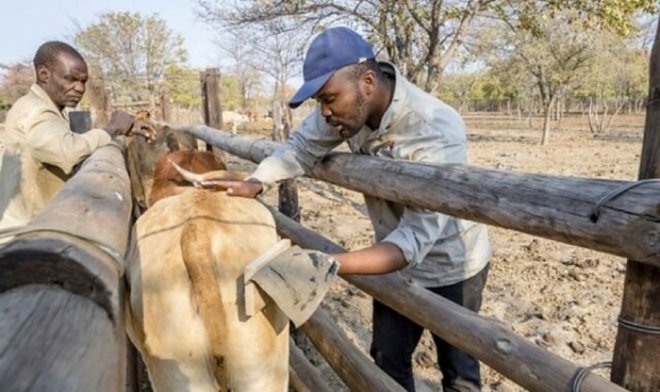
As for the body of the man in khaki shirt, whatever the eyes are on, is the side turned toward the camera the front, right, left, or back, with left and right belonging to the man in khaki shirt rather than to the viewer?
right

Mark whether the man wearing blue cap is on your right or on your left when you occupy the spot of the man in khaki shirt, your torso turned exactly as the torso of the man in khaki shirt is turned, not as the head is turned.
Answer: on your right

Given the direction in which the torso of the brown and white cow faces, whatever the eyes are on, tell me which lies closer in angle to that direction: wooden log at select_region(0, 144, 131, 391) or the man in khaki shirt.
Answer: the man in khaki shirt

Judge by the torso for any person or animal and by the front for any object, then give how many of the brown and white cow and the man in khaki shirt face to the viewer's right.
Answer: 1

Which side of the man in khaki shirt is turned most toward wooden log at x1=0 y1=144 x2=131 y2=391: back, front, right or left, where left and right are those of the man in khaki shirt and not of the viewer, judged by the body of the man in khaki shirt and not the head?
right

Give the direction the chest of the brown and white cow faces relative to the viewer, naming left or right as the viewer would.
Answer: facing away from the viewer

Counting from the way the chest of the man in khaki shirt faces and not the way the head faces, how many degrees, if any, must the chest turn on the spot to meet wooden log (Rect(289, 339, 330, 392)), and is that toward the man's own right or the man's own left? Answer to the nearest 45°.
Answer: approximately 45° to the man's own right

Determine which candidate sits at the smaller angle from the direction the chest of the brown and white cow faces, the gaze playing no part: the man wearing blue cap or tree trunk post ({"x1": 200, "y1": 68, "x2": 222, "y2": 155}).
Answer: the tree trunk post

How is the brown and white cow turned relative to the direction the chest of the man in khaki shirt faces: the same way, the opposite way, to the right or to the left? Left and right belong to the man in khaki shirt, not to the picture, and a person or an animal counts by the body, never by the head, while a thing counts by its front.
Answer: to the left

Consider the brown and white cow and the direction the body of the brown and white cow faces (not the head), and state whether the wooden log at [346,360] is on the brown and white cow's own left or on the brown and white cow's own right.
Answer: on the brown and white cow's own right
